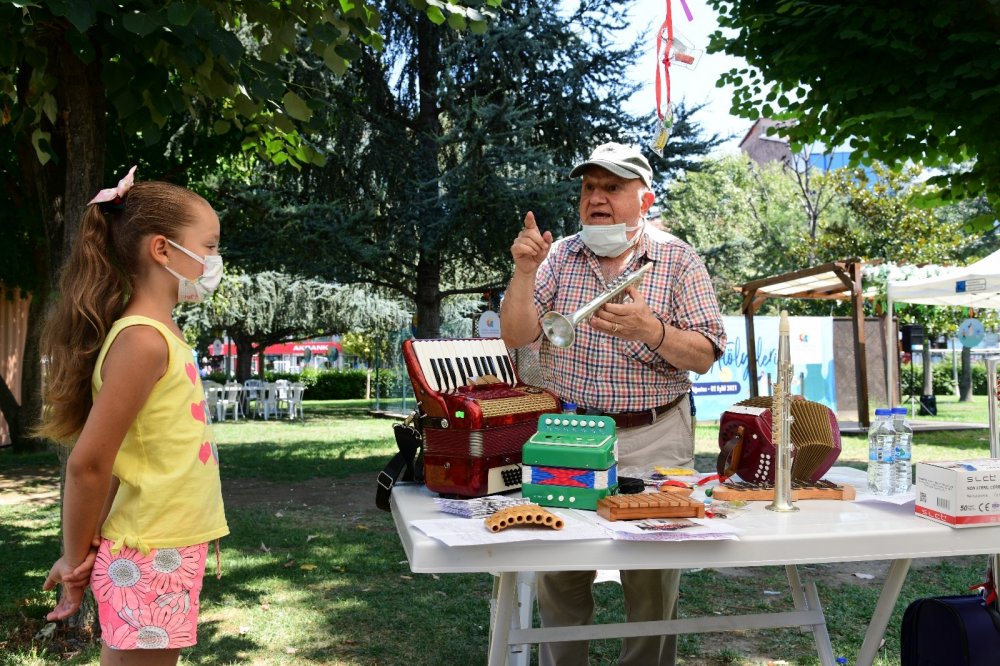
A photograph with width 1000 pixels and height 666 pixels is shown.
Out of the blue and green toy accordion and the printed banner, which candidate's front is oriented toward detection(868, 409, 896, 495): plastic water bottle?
the printed banner

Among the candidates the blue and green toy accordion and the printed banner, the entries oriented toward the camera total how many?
2

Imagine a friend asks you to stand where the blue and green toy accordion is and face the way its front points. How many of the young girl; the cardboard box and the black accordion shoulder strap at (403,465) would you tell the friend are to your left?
1

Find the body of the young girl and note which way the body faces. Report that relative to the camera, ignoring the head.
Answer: to the viewer's right

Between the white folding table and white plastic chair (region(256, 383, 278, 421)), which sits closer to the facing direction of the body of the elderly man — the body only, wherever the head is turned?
the white folding table

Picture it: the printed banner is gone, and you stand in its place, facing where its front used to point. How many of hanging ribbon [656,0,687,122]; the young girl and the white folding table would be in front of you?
3

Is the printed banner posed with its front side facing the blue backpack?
yes

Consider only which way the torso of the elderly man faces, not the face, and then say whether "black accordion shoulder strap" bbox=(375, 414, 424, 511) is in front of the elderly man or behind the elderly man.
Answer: in front

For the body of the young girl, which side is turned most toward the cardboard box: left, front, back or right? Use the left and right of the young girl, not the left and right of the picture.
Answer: front

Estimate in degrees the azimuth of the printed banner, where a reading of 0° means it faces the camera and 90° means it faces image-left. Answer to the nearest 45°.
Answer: approximately 0°

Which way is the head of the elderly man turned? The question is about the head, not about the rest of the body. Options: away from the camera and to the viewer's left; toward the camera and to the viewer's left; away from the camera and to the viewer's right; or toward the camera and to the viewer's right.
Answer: toward the camera and to the viewer's left
